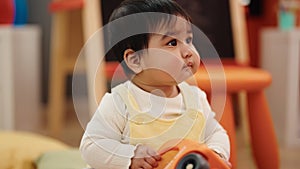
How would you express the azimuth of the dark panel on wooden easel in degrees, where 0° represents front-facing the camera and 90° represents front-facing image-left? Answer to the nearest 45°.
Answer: approximately 0°

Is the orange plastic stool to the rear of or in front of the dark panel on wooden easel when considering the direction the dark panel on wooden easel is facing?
in front
